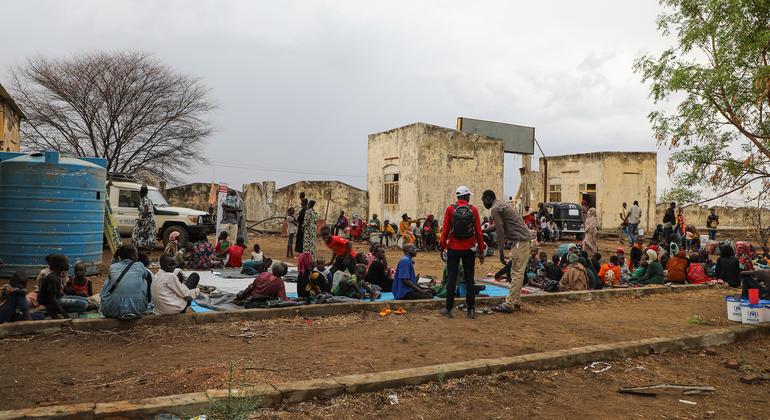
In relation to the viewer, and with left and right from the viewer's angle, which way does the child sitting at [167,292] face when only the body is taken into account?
facing away from the viewer and to the right of the viewer

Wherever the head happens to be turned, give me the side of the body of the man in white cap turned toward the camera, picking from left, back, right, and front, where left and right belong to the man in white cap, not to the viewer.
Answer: back

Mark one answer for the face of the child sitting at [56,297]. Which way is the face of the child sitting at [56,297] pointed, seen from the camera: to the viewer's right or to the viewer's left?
to the viewer's right

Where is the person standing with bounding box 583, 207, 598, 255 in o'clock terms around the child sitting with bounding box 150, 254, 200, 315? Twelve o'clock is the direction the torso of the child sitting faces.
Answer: The person standing is roughly at 1 o'clock from the child sitting.

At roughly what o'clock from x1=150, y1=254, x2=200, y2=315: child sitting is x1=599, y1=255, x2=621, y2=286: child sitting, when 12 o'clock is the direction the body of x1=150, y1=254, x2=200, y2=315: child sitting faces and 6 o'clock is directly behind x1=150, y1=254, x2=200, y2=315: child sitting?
x1=599, y1=255, x2=621, y2=286: child sitting is roughly at 1 o'clock from x1=150, y1=254, x2=200, y2=315: child sitting.

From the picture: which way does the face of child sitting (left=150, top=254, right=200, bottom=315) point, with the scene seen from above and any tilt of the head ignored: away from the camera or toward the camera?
away from the camera

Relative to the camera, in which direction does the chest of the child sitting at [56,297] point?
to the viewer's right
